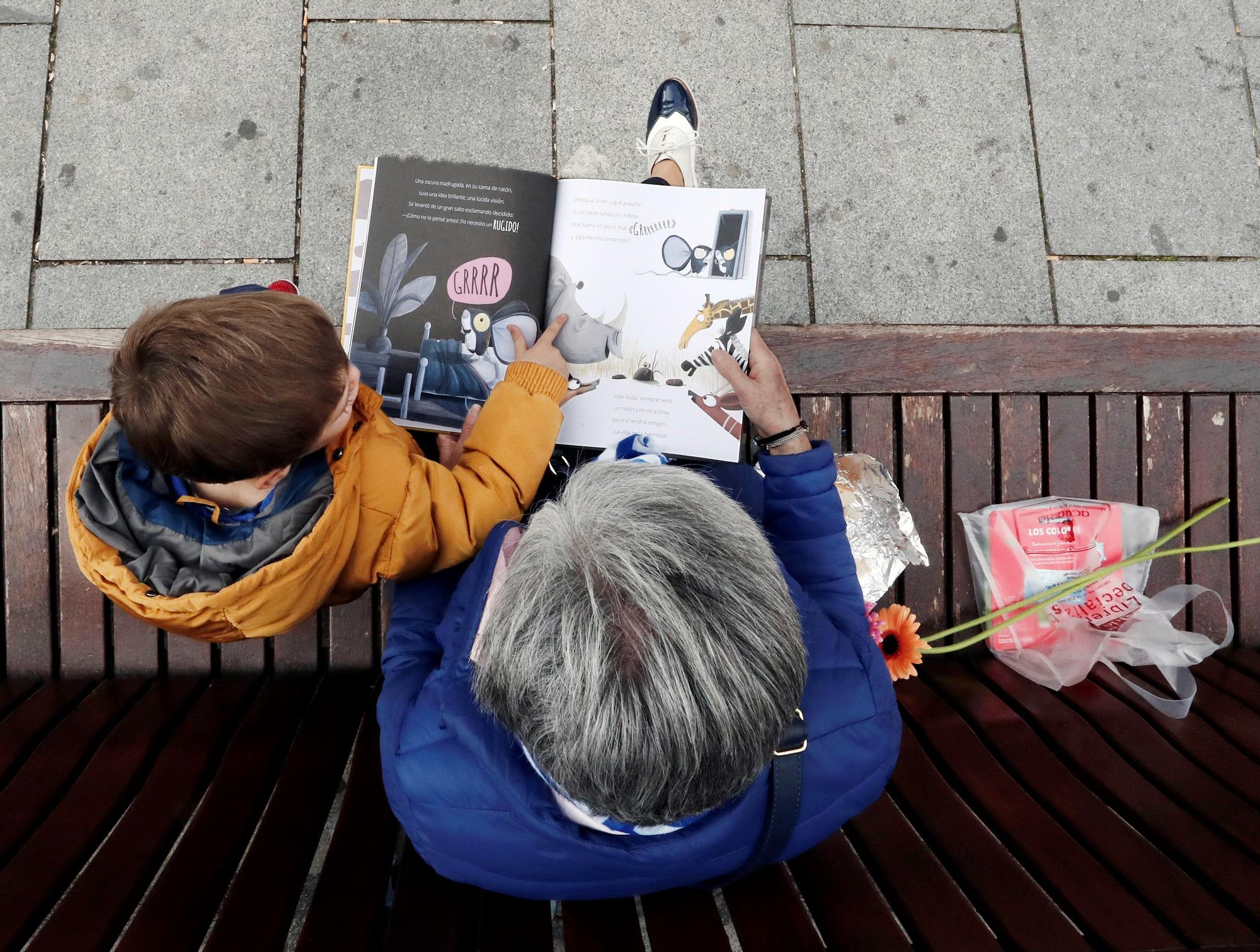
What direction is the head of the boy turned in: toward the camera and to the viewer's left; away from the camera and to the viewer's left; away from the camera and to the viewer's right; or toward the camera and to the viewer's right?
away from the camera and to the viewer's right

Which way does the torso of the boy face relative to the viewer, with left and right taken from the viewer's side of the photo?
facing away from the viewer and to the right of the viewer

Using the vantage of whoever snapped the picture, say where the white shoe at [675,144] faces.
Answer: facing away from the viewer

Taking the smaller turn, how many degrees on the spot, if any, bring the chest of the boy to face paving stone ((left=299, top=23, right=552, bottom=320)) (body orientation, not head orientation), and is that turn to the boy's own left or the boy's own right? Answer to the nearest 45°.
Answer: approximately 45° to the boy's own left
